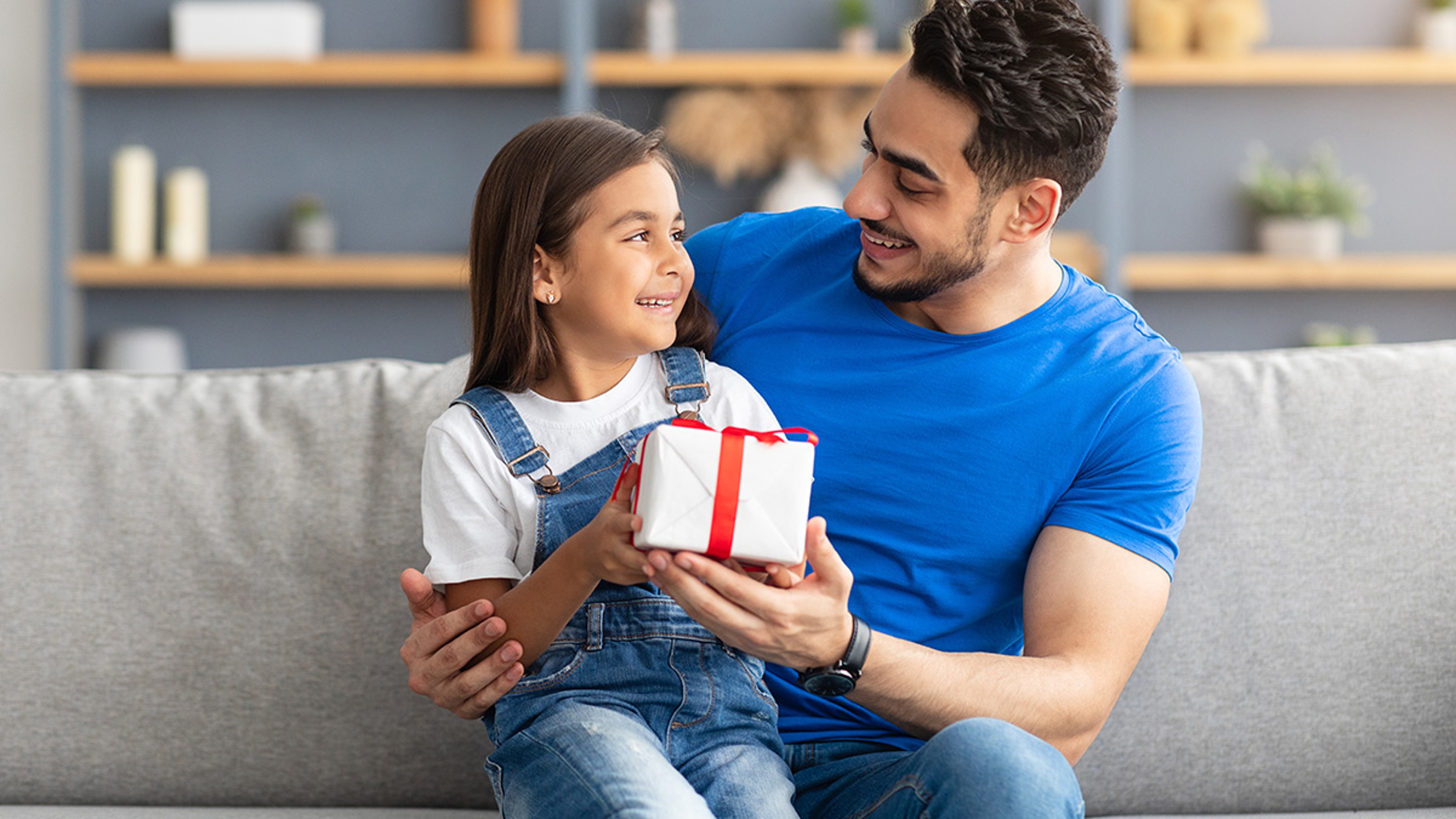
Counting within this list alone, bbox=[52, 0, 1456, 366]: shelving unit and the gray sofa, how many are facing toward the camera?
2

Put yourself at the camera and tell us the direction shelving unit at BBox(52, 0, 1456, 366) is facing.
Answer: facing the viewer

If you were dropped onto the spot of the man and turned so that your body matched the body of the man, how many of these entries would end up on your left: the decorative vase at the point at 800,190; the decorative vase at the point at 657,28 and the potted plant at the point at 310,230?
0

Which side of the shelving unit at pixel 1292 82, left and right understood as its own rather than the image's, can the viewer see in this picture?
front

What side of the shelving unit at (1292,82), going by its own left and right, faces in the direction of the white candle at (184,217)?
right

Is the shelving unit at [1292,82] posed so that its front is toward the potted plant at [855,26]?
no

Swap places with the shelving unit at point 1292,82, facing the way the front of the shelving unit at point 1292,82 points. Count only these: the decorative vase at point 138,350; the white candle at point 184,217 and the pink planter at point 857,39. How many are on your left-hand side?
0

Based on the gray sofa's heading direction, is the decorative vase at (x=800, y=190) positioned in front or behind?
behind

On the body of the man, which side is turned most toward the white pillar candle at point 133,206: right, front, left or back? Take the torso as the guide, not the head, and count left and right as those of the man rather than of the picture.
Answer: right

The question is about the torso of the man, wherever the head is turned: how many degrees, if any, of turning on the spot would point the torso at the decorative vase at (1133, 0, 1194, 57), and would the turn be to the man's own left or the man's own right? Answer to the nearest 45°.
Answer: approximately 135° to the man's own right

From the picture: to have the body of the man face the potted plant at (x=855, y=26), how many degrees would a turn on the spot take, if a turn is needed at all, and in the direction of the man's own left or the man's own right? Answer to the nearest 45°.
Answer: approximately 135° to the man's own right

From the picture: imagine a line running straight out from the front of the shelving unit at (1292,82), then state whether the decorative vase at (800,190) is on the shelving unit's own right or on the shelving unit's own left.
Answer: on the shelving unit's own right

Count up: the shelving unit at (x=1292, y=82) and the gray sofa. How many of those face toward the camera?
2

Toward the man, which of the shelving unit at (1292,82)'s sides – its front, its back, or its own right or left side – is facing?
front

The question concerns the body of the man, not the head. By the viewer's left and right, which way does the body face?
facing the viewer and to the left of the viewer

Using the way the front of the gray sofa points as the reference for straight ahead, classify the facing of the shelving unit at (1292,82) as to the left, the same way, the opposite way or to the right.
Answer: the same way

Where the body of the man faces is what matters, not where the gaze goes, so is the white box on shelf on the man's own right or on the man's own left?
on the man's own right
